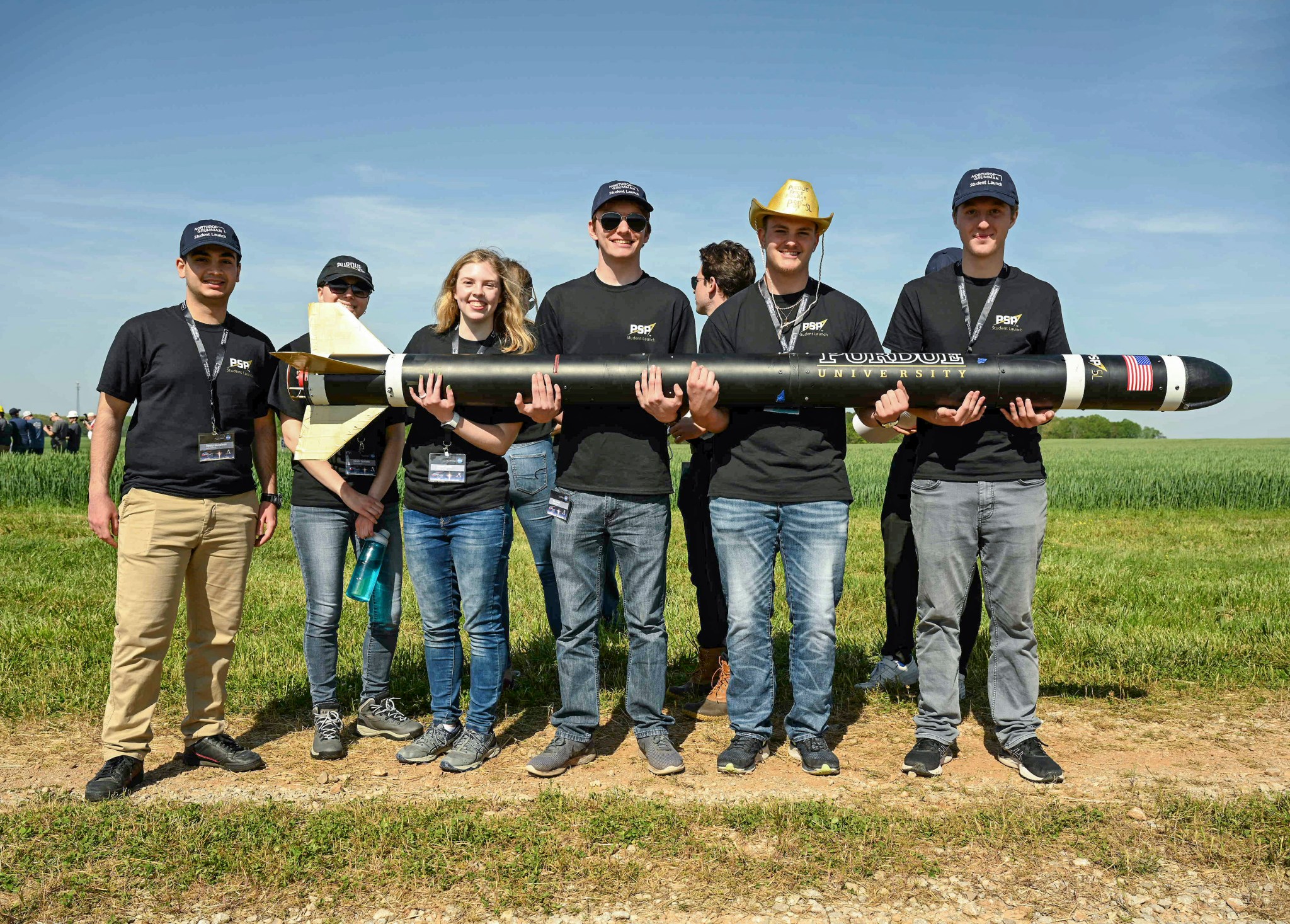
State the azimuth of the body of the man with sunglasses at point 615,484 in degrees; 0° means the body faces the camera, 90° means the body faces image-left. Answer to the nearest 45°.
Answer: approximately 0°

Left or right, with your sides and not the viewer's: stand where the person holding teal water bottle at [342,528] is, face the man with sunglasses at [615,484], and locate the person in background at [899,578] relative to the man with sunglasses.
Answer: left
